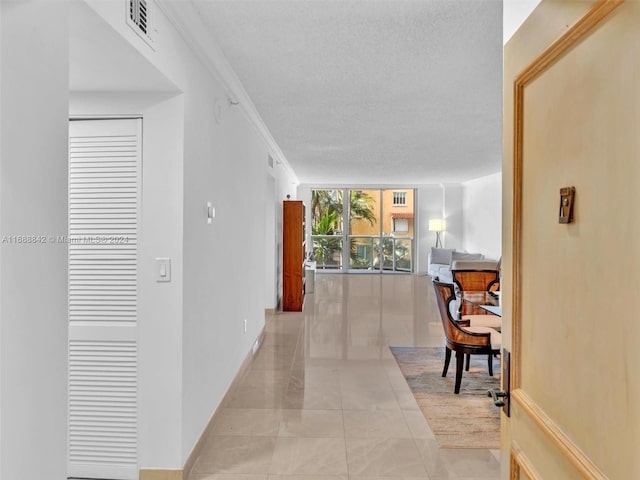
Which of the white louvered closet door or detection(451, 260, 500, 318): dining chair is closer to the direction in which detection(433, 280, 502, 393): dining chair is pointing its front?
the dining chair

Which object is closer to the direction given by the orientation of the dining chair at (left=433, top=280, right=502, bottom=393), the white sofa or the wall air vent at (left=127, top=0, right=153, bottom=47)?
the white sofa

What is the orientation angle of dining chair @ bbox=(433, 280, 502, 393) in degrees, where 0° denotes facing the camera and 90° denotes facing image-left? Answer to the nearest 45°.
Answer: approximately 225°

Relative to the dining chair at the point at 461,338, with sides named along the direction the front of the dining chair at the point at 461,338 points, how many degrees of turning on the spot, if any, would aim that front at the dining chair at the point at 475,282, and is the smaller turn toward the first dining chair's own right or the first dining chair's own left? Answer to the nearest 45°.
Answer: approximately 45° to the first dining chair's own left

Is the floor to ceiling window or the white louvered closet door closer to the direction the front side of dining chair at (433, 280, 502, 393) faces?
the floor to ceiling window

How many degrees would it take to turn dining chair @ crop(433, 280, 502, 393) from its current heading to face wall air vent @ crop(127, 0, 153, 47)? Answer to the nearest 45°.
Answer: approximately 180°

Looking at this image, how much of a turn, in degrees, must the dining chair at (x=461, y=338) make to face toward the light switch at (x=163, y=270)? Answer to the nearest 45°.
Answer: approximately 180°

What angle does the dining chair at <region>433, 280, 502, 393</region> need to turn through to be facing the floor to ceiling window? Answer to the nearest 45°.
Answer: approximately 45° to its left

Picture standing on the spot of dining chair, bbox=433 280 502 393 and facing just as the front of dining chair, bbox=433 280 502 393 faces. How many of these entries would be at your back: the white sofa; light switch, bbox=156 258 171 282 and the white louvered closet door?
2

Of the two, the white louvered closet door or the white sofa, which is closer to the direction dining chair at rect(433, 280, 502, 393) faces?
the white sofa

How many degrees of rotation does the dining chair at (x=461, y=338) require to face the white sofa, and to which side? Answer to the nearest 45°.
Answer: approximately 45° to its left

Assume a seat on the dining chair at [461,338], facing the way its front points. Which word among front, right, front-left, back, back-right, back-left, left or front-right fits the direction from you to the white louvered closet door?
back

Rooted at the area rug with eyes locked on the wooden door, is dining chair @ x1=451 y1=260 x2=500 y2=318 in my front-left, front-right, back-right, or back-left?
back-left

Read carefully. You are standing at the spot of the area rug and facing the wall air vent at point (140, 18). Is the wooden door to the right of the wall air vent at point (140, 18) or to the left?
left
